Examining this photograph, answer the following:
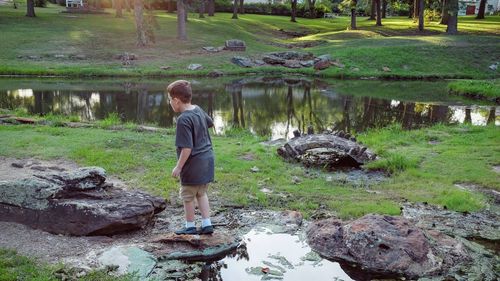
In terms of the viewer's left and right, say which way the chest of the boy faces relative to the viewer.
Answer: facing away from the viewer and to the left of the viewer

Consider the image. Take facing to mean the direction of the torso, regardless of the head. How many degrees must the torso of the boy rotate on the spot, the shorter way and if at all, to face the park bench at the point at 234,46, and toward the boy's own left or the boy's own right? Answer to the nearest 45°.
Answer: approximately 45° to the boy's own right

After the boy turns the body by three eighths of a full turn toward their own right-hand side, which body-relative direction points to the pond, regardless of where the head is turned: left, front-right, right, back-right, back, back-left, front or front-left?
left

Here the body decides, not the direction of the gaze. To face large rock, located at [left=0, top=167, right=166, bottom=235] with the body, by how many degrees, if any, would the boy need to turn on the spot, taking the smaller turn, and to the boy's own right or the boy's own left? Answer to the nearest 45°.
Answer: approximately 45° to the boy's own left

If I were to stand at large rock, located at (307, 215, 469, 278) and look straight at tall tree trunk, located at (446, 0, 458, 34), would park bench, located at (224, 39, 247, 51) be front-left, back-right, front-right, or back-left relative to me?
front-left

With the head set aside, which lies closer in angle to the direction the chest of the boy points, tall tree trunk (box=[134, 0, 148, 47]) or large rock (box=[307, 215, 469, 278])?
the tall tree trunk

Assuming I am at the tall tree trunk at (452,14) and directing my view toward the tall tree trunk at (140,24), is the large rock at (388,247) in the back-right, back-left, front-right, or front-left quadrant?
front-left
